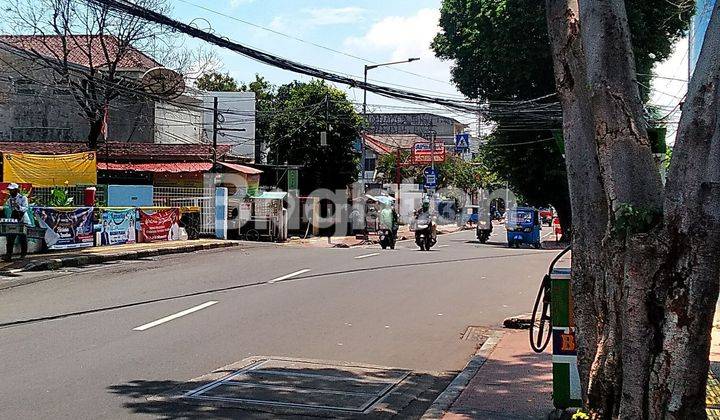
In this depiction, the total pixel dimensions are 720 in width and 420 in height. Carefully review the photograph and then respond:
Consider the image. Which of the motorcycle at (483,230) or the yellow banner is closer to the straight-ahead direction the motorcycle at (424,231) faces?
the yellow banner

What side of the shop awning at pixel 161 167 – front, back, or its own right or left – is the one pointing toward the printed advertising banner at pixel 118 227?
front

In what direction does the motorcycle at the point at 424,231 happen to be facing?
toward the camera

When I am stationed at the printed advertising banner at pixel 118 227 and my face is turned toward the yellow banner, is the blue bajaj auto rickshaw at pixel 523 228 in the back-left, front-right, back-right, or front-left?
back-right

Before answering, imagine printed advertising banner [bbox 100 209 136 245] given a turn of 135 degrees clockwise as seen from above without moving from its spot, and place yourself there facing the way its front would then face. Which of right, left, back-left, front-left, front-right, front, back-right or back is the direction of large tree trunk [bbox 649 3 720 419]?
back-left

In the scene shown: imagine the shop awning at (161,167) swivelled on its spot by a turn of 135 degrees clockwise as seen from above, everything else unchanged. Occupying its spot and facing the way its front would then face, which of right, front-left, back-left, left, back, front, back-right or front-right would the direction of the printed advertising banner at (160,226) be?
back-left

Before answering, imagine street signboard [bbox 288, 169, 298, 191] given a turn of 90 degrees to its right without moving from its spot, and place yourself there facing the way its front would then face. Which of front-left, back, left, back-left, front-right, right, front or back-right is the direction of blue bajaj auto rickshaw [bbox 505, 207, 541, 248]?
back

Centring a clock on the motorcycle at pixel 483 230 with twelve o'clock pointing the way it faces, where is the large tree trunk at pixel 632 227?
The large tree trunk is roughly at 12 o'clock from the motorcycle.

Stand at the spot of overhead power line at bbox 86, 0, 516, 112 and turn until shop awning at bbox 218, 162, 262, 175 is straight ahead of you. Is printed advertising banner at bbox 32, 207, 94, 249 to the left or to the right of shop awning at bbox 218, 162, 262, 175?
left

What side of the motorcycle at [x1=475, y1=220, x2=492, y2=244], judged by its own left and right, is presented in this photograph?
front
